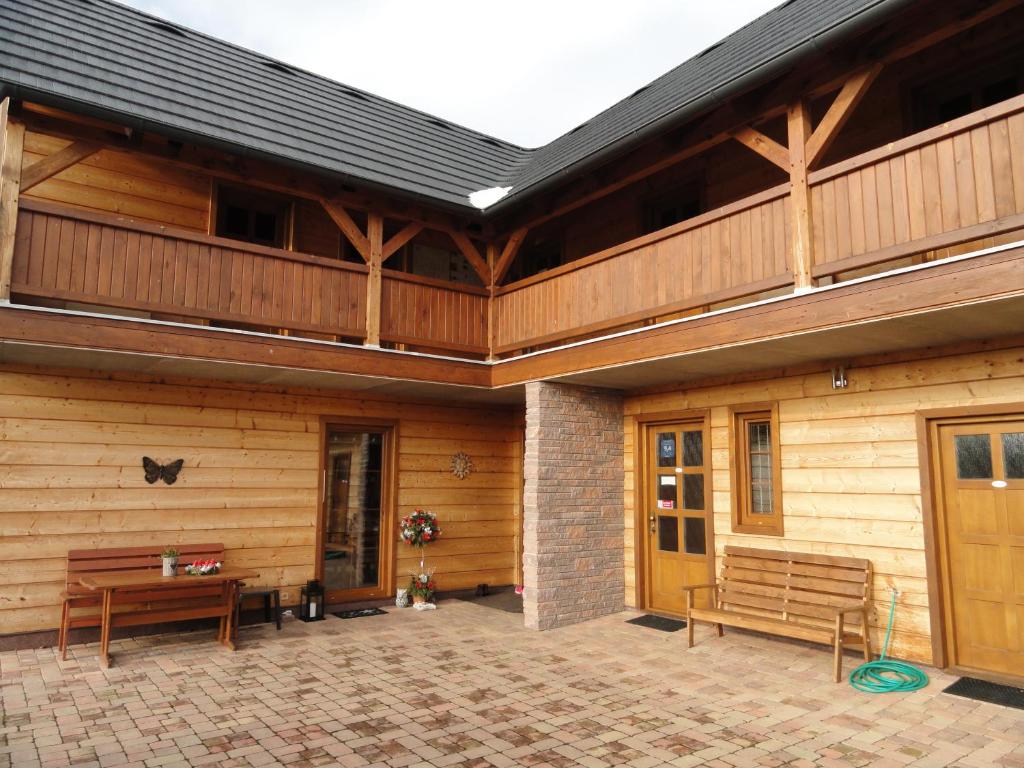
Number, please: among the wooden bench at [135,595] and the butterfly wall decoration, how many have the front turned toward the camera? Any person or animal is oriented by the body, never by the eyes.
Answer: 2

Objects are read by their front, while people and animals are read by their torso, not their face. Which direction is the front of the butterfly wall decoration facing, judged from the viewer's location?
facing the viewer

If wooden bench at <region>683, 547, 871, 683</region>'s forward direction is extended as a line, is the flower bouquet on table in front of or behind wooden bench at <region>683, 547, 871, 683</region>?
in front

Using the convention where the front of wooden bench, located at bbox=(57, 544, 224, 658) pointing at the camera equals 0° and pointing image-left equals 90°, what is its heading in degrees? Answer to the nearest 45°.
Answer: approximately 0°

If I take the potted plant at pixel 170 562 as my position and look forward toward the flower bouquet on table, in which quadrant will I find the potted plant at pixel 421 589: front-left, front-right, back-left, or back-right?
front-left

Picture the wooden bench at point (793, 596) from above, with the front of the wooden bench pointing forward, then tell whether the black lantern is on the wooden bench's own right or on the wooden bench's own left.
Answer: on the wooden bench's own right

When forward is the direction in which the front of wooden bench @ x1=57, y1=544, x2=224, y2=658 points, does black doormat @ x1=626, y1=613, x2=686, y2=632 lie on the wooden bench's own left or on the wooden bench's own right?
on the wooden bench's own left

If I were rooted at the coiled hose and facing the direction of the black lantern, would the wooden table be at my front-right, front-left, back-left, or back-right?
front-left

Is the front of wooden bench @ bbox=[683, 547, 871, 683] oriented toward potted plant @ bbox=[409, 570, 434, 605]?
no

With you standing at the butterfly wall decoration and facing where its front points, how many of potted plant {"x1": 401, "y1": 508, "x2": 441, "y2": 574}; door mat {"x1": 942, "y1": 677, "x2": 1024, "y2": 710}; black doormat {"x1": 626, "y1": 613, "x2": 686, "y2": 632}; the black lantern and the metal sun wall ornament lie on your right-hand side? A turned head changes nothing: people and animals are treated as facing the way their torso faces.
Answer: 0

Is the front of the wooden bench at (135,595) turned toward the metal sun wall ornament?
no

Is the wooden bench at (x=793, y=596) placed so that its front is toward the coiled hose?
no

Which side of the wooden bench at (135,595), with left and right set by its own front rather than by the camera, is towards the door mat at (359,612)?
left

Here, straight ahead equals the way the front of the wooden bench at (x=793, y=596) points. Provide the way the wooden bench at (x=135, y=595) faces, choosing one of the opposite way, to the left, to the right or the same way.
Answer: to the left

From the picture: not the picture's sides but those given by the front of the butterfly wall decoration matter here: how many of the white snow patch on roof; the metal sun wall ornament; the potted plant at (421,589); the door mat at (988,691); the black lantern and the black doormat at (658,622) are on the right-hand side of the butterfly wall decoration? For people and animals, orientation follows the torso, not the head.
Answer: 0

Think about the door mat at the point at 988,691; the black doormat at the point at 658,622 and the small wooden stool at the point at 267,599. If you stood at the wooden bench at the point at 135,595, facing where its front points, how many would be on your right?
0

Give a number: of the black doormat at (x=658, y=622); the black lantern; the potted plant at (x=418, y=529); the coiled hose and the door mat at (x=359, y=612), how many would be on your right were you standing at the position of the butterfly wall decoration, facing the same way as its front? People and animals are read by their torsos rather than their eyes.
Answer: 0

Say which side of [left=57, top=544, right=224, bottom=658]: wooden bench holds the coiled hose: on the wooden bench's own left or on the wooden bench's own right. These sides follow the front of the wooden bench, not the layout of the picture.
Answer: on the wooden bench's own left

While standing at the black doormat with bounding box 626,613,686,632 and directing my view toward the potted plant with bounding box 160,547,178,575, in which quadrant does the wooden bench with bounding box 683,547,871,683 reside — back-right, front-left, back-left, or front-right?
back-left
